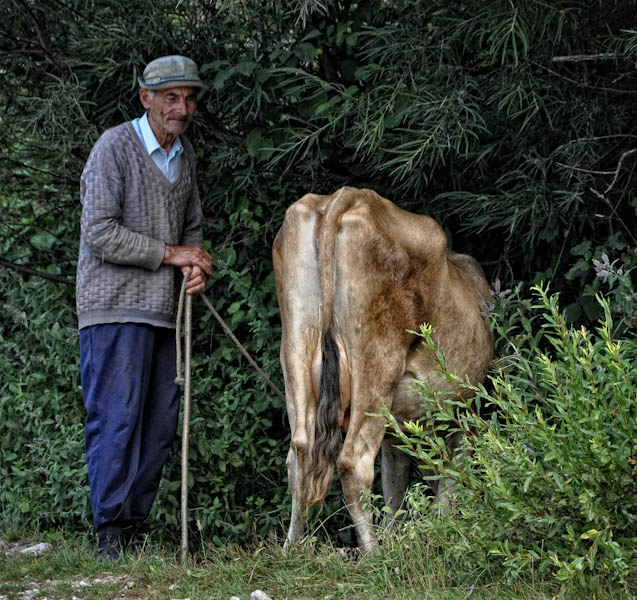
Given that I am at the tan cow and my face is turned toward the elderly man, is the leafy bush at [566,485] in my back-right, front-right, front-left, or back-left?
back-left

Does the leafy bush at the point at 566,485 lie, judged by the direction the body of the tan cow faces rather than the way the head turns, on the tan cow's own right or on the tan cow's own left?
on the tan cow's own right

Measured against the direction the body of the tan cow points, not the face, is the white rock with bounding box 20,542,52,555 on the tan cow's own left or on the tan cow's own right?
on the tan cow's own left

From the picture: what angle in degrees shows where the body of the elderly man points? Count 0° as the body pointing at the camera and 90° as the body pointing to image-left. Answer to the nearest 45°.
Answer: approximately 315°

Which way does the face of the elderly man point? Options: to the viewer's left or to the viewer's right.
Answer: to the viewer's right

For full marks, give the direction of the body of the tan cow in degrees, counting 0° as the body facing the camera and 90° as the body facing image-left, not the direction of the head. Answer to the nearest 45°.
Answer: approximately 225°
